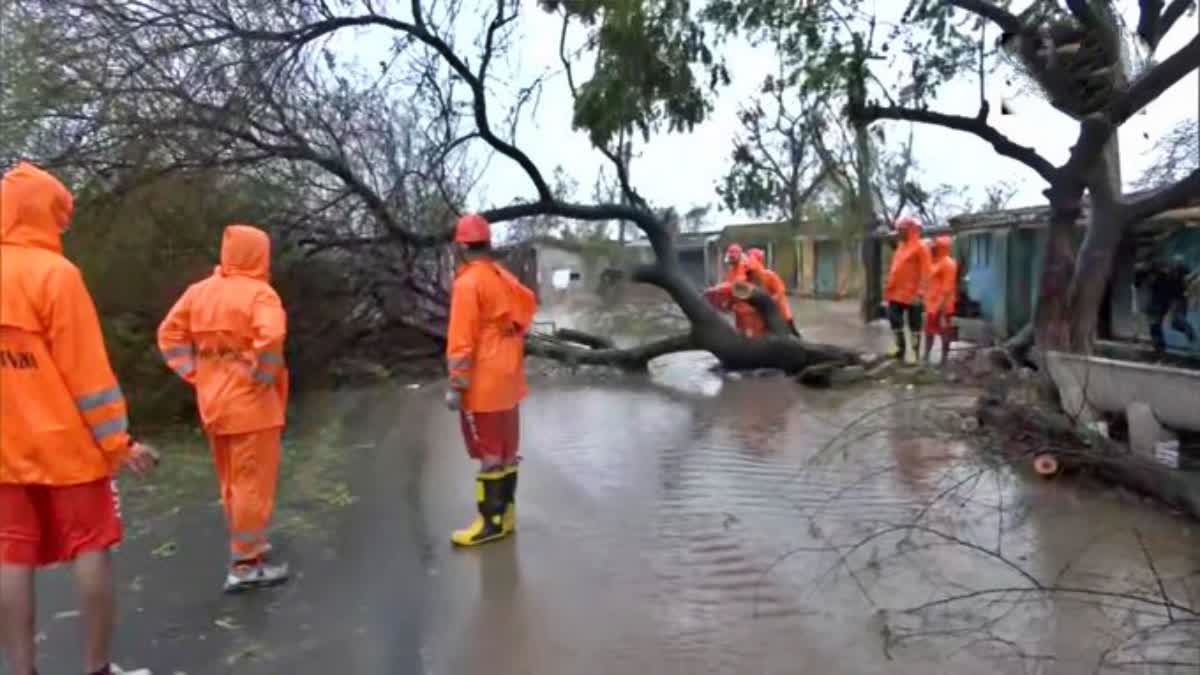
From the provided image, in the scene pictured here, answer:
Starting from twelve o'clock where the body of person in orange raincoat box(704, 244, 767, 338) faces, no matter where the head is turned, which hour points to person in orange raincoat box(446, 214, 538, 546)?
person in orange raincoat box(446, 214, 538, 546) is roughly at 11 o'clock from person in orange raincoat box(704, 244, 767, 338).

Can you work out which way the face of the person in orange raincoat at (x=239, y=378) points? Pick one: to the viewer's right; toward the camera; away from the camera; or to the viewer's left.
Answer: away from the camera

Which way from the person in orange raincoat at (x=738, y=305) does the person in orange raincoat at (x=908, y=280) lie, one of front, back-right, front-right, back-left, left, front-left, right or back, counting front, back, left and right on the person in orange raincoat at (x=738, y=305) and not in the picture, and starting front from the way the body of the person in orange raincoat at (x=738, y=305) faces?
back-left

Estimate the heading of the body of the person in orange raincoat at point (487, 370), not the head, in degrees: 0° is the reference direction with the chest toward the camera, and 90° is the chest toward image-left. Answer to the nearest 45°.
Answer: approximately 135°
